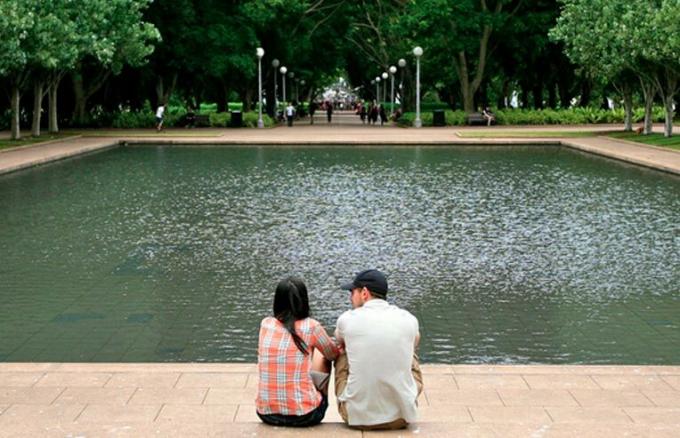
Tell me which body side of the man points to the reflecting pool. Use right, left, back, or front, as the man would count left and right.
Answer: front

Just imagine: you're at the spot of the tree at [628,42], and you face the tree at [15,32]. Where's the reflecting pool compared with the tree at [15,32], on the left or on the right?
left

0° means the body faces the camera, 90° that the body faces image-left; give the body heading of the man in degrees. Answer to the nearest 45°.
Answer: approximately 180°

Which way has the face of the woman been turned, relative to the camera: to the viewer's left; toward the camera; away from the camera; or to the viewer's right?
away from the camera

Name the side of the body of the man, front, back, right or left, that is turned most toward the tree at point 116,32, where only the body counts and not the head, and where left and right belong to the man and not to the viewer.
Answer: front

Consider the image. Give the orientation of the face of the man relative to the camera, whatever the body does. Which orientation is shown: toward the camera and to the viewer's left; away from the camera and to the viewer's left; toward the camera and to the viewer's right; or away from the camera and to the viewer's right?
away from the camera and to the viewer's left

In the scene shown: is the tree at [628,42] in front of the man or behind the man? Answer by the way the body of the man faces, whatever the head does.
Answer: in front
